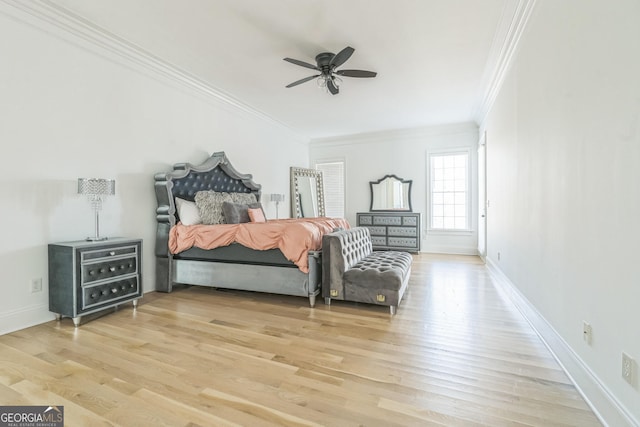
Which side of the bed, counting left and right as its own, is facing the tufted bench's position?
front

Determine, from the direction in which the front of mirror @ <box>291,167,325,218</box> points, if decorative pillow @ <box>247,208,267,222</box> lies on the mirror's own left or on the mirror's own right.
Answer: on the mirror's own right

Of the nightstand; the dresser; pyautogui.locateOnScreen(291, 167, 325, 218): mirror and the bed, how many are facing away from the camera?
0

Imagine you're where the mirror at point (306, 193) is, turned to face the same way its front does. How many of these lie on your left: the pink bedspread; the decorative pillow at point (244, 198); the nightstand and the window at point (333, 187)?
1

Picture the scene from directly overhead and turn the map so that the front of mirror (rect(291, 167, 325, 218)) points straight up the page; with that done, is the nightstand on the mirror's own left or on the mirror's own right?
on the mirror's own right

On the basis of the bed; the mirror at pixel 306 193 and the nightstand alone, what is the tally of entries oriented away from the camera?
0

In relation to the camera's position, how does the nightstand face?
facing the viewer and to the right of the viewer

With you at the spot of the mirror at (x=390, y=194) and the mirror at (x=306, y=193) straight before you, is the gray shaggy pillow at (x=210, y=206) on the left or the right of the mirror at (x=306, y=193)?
left

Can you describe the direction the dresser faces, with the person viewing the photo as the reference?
facing the viewer

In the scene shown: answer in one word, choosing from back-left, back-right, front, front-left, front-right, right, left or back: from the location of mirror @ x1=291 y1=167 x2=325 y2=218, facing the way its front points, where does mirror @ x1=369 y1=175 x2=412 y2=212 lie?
front-left

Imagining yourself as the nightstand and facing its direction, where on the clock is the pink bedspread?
The pink bedspread is roughly at 11 o'clock from the nightstand.

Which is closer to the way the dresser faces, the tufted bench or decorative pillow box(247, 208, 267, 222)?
the tufted bench
